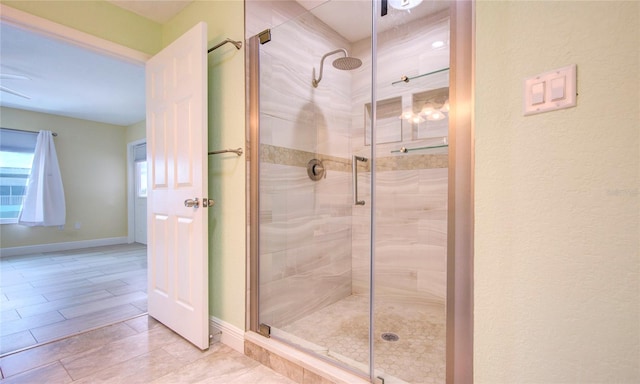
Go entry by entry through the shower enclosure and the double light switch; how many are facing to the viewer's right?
0

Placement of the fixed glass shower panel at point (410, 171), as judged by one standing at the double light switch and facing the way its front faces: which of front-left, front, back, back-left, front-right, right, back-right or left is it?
right

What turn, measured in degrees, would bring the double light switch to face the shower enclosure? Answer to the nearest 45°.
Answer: approximately 90° to its right

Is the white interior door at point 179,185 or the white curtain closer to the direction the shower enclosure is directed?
the white interior door

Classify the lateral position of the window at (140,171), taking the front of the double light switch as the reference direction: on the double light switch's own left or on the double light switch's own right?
on the double light switch's own right

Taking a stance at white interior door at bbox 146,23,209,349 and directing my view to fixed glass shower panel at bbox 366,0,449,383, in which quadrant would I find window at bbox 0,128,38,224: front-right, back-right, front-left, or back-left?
back-left

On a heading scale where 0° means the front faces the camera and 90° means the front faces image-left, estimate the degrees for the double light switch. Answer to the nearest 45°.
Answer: approximately 45°

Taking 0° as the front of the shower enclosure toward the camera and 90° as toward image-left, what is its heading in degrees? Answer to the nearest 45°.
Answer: approximately 45°

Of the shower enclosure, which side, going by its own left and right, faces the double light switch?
left

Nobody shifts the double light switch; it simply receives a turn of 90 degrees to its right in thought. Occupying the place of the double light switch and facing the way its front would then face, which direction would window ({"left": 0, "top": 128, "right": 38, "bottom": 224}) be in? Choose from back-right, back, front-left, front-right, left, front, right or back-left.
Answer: front-left
